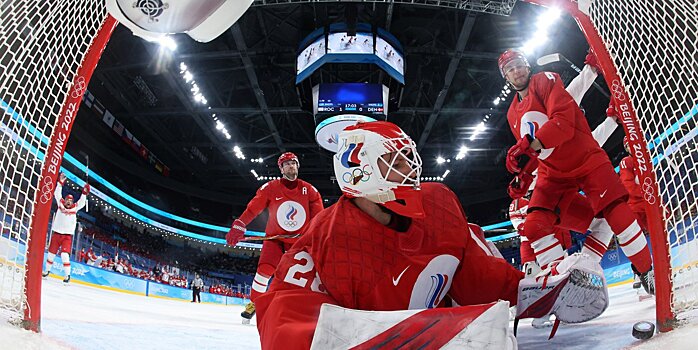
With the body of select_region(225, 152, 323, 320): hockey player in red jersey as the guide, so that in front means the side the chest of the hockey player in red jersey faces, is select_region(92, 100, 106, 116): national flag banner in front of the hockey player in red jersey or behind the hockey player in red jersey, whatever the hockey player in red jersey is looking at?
behind

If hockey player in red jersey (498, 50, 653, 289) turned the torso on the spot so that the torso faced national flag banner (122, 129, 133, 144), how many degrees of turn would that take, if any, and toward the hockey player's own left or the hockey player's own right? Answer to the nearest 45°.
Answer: approximately 90° to the hockey player's own right

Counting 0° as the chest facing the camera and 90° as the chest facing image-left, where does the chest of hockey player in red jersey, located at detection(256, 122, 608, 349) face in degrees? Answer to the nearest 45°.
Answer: approximately 315°

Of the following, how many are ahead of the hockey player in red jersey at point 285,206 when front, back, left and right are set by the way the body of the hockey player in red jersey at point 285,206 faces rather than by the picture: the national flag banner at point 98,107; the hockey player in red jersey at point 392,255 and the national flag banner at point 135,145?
1

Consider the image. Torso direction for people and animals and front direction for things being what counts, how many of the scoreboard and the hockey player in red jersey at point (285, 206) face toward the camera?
2

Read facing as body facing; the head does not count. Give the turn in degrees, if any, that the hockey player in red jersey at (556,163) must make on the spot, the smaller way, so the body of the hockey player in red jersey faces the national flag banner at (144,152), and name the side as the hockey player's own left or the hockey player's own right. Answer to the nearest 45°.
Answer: approximately 90° to the hockey player's own right

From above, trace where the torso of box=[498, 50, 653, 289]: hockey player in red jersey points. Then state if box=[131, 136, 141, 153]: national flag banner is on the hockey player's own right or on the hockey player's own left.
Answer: on the hockey player's own right
